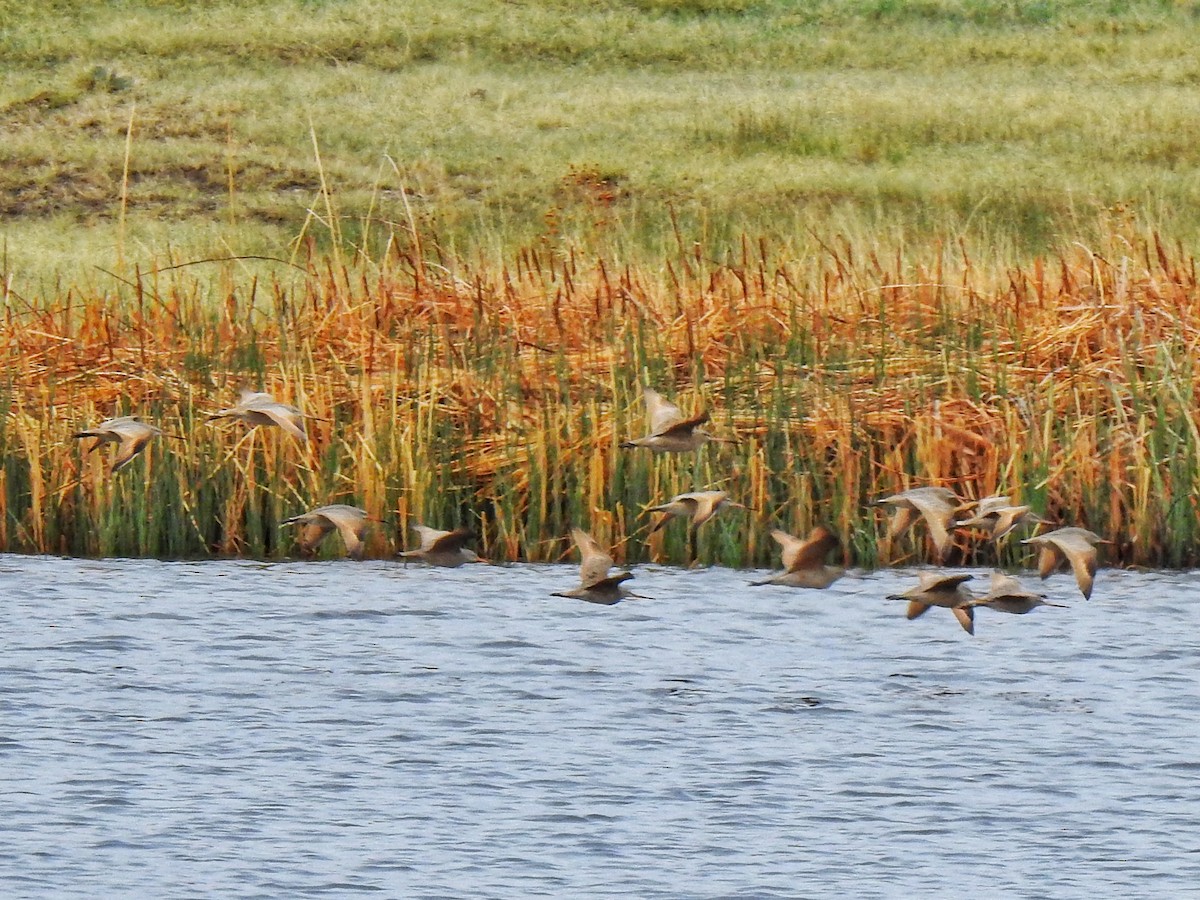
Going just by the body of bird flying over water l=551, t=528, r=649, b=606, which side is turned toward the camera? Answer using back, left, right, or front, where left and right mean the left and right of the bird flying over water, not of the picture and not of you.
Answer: right

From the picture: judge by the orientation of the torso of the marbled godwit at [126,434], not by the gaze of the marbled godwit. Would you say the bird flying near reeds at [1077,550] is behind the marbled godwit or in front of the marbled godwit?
in front

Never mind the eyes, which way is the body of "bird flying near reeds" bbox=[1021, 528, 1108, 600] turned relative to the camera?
to the viewer's right

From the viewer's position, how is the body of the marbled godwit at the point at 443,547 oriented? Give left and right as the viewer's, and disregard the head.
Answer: facing to the right of the viewer

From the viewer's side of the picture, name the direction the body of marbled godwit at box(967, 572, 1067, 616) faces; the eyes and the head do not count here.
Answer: to the viewer's right

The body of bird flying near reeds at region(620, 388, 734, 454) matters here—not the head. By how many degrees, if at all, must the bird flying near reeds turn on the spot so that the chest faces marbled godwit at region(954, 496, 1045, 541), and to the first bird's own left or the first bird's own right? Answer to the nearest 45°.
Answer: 0° — it already faces it

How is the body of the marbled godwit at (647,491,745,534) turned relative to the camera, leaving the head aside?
to the viewer's right

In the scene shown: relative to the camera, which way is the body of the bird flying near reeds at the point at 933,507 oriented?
to the viewer's right
